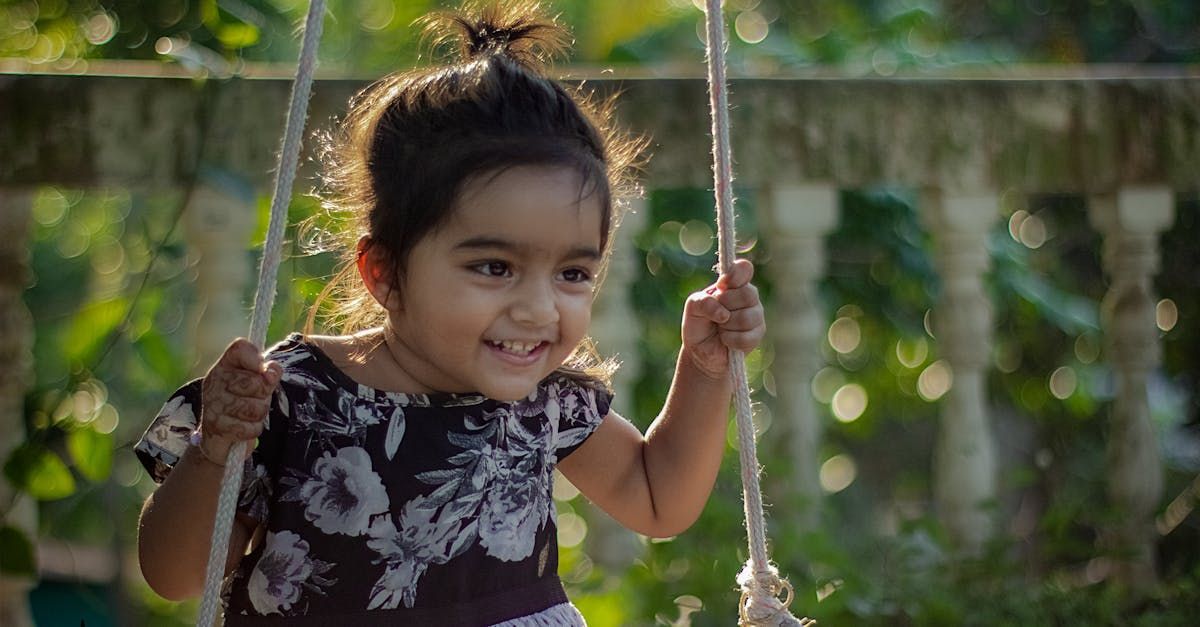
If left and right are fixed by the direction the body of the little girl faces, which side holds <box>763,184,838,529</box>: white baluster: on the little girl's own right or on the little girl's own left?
on the little girl's own left

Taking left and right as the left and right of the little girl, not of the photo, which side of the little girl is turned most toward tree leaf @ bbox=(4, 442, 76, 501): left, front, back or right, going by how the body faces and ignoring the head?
back

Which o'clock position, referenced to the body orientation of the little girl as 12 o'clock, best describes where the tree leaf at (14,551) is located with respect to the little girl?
The tree leaf is roughly at 6 o'clock from the little girl.

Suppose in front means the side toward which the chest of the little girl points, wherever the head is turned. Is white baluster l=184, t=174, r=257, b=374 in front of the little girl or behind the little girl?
behind

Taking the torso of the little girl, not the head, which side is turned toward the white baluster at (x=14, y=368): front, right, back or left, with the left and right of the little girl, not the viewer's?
back

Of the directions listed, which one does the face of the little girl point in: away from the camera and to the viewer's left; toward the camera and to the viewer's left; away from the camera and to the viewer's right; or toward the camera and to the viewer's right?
toward the camera and to the viewer's right

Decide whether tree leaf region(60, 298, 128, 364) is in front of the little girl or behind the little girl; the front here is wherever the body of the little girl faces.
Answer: behind

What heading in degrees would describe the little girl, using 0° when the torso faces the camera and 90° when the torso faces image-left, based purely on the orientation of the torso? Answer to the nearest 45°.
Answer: approximately 315°

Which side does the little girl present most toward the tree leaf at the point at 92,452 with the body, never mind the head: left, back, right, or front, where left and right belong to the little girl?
back
